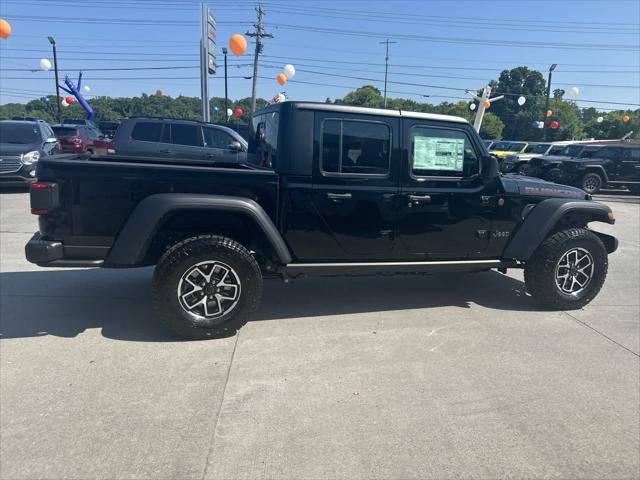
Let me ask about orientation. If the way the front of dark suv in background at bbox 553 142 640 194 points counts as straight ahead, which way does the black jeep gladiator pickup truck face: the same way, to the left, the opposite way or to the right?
the opposite way

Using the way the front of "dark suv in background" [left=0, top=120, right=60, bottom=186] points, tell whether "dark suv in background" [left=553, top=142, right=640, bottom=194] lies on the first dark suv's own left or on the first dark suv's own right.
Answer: on the first dark suv's own left

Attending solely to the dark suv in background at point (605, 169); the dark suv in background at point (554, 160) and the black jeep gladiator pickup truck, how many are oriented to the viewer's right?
1

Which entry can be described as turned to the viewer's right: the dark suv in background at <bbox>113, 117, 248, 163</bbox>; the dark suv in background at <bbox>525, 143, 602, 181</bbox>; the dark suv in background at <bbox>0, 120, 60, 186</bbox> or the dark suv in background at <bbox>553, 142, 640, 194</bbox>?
the dark suv in background at <bbox>113, 117, 248, 163</bbox>

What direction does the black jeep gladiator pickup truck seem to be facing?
to the viewer's right

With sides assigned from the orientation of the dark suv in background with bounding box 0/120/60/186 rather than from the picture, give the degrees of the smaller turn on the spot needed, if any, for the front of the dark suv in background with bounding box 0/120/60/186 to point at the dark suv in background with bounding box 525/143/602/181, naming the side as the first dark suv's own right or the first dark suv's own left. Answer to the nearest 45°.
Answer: approximately 135° to the first dark suv's own left

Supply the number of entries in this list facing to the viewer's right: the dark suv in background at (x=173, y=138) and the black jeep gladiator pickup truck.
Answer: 2

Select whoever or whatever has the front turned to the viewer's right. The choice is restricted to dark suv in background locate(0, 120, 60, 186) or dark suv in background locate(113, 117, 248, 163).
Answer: dark suv in background locate(113, 117, 248, 163)

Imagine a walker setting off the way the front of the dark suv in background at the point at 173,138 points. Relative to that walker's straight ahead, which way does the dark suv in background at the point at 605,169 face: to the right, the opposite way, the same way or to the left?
the opposite way

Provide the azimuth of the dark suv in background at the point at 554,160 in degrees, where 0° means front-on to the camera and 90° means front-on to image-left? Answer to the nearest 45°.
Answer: approximately 45°

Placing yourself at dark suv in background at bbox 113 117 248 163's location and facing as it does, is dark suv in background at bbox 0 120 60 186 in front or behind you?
behind

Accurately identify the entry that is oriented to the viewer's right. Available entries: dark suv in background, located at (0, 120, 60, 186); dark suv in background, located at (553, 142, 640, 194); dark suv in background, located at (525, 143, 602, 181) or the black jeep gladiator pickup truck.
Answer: the black jeep gladiator pickup truck

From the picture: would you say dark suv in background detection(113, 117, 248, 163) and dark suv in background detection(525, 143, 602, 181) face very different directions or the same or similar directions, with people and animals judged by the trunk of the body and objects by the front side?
very different directions

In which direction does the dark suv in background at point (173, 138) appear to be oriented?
to the viewer's right
